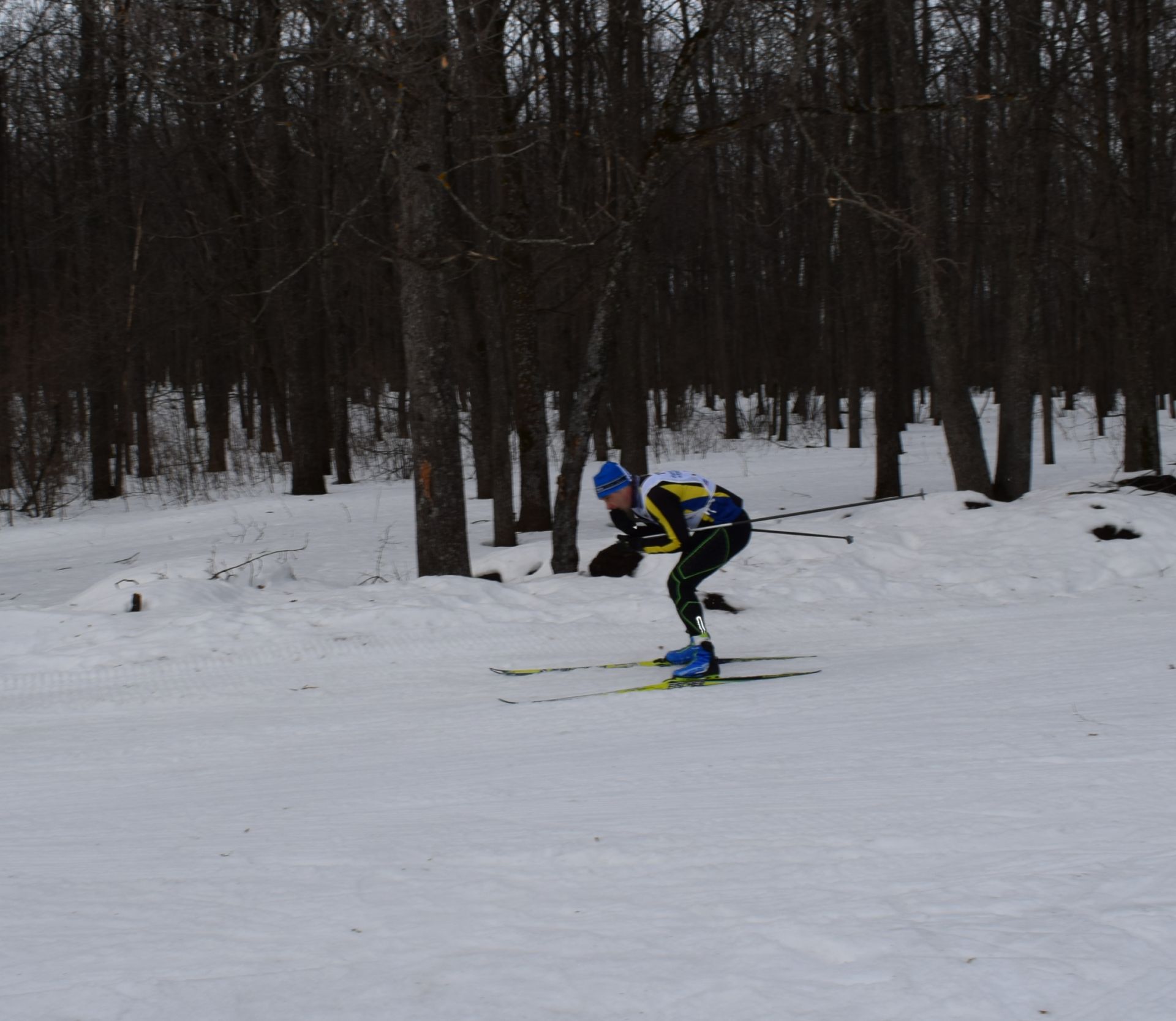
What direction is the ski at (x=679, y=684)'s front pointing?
to the viewer's left

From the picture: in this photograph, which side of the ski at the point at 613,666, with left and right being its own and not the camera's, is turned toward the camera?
left

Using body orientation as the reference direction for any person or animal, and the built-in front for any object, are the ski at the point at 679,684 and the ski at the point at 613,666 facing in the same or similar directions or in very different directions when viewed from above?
same or similar directions

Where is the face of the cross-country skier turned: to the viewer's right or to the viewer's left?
to the viewer's left

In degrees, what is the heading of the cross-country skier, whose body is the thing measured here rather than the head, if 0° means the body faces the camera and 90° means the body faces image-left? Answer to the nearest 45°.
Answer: approximately 90°

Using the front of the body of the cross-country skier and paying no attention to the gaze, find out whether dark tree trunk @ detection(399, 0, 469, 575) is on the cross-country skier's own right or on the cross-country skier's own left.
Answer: on the cross-country skier's own right

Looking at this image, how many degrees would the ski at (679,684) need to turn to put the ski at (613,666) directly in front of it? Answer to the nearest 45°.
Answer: approximately 45° to its right

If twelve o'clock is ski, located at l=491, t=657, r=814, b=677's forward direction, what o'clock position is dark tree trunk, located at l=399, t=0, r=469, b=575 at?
The dark tree trunk is roughly at 2 o'clock from the ski.
